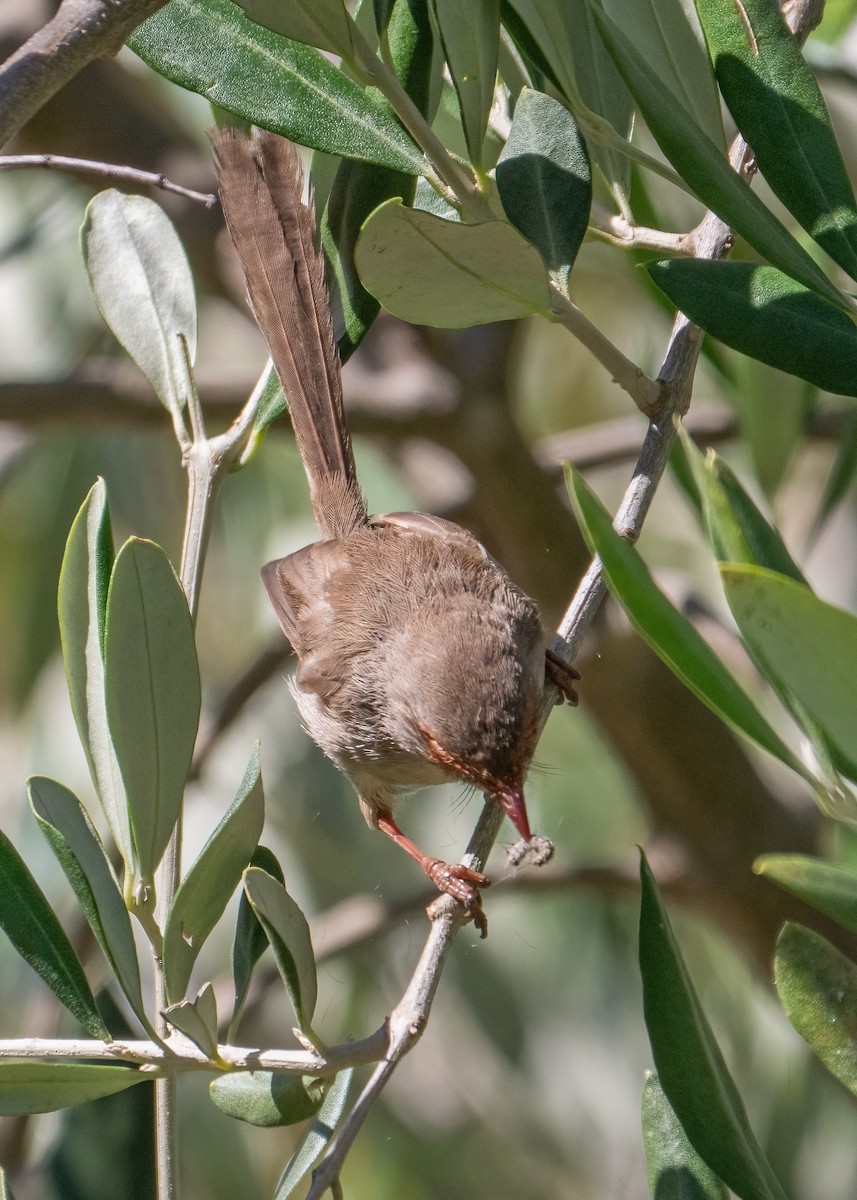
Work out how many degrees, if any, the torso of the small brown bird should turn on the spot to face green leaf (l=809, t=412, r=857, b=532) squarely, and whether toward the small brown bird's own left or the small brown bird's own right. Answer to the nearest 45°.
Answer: approximately 45° to the small brown bird's own left
